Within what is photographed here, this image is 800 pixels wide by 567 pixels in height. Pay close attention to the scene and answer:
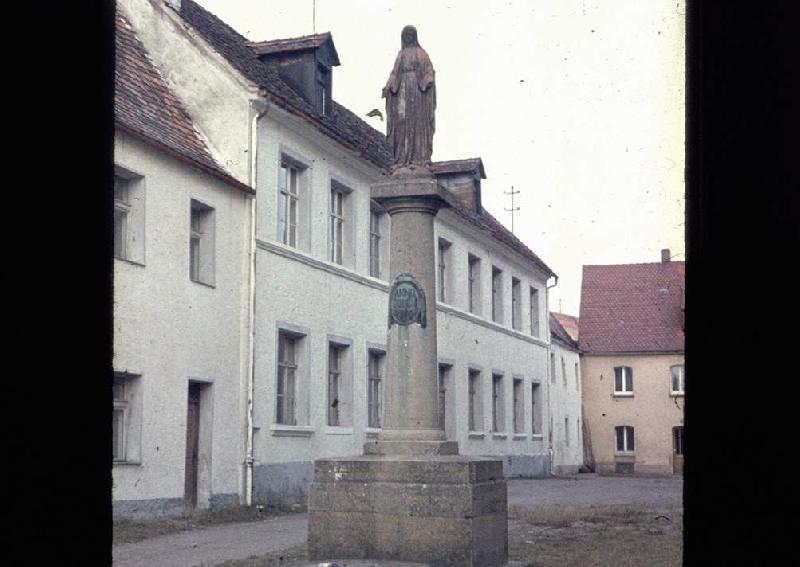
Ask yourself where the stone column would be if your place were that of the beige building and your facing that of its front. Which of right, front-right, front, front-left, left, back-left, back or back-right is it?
front

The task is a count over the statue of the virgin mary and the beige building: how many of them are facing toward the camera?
2

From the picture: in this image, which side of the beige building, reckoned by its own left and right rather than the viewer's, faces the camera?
front

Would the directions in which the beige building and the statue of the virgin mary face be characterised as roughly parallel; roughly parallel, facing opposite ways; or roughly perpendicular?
roughly parallel

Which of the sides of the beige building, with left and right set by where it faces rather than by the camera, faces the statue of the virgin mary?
front

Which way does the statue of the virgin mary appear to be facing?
toward the camera

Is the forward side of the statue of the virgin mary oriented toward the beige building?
no
